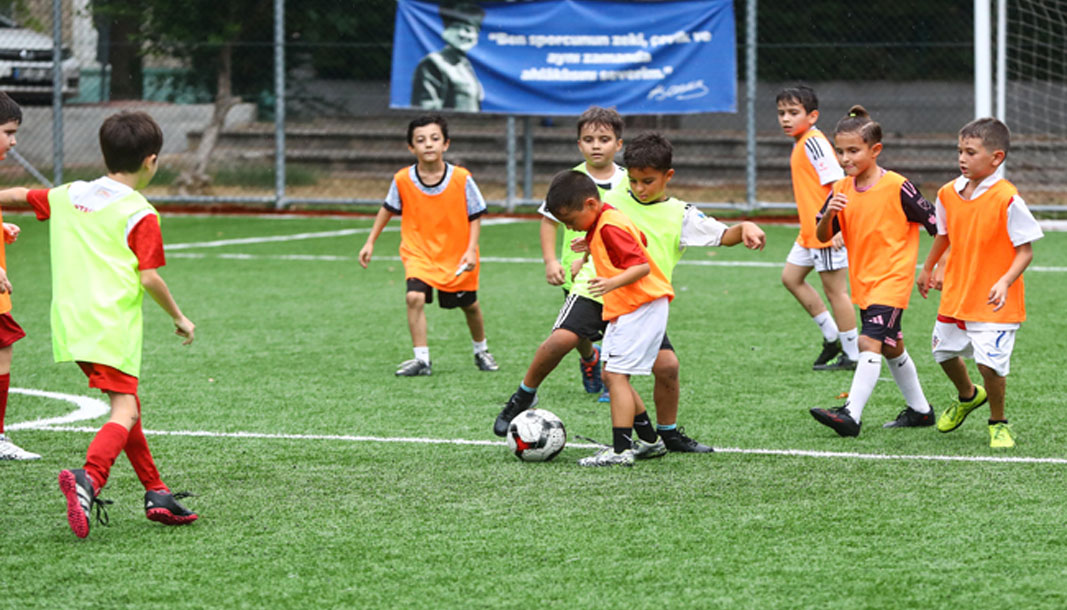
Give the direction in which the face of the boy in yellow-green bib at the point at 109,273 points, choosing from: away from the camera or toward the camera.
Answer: away from the camera

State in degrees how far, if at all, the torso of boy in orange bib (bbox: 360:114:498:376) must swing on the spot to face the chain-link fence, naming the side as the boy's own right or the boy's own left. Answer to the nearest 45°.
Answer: approximately 180°

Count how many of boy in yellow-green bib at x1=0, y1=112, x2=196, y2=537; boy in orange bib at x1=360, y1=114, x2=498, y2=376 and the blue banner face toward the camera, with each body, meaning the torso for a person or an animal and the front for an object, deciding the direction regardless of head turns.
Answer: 2

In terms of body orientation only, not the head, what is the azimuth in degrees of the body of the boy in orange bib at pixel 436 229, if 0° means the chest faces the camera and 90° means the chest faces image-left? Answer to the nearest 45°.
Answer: approximately 0°

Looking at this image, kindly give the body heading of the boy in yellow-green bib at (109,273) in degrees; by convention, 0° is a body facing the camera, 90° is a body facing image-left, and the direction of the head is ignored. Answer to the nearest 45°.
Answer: approximately 225°

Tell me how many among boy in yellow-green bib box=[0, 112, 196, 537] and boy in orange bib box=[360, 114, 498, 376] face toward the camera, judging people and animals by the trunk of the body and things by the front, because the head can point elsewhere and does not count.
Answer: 1

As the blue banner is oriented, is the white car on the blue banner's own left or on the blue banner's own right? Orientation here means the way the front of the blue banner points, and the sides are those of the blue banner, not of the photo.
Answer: on the blue banner's own right
